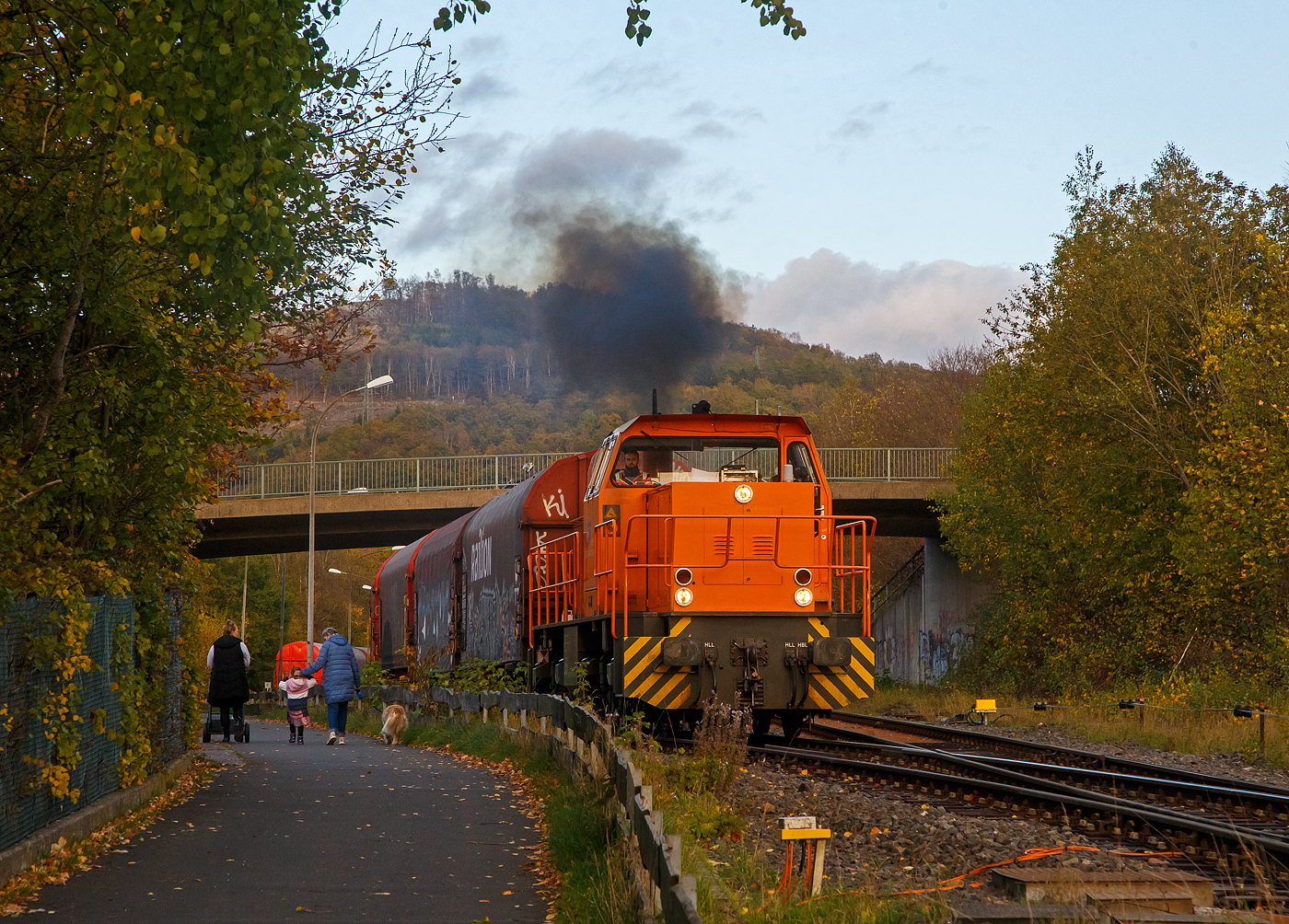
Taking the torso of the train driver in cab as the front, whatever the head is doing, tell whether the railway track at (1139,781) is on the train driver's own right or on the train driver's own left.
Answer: on the train driver's own left

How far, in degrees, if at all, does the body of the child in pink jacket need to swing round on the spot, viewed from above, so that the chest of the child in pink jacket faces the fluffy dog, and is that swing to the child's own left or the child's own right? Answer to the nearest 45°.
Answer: approximately 135° to the child's own right

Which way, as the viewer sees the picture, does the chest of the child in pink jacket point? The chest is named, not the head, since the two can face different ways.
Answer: away from the camera

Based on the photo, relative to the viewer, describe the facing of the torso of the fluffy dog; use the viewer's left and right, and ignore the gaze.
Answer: facing away from the viewer

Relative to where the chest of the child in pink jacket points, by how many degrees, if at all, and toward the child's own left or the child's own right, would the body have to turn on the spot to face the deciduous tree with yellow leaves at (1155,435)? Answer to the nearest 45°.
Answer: approximately 90° to the child's own right

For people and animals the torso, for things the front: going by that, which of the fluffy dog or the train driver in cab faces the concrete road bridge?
the fluffy dog

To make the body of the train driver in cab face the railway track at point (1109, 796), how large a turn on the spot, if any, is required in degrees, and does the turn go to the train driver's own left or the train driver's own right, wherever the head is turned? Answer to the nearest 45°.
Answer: approximately 45° to the train driver's own left

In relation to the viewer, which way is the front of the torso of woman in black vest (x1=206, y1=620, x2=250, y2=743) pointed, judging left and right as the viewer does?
facing away from the viewer
